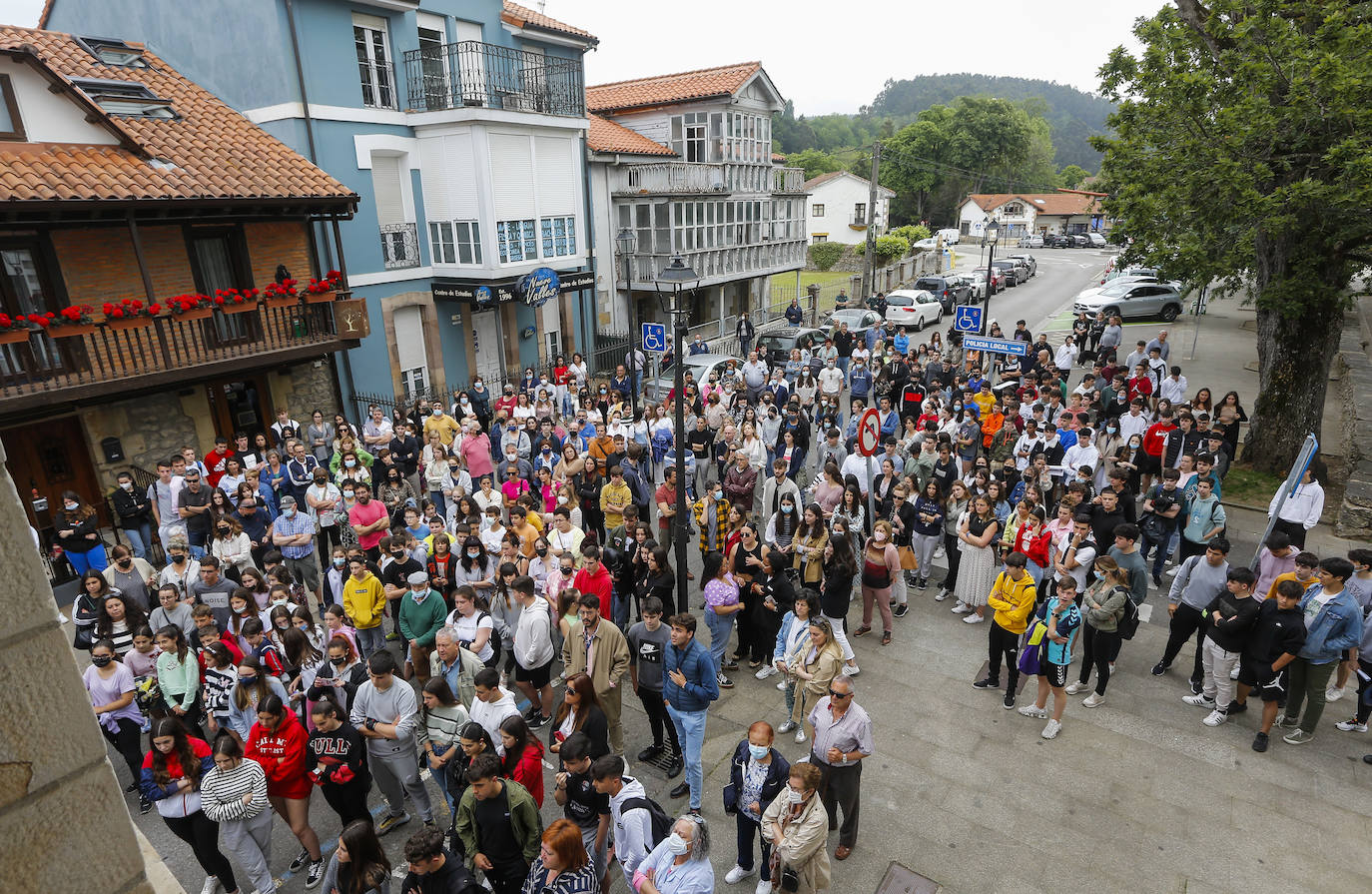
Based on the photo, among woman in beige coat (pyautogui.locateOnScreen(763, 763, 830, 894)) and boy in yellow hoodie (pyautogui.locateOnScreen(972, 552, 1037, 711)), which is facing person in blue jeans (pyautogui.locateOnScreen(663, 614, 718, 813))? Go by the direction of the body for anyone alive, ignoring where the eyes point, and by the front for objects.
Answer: the boy in yellow hoodie

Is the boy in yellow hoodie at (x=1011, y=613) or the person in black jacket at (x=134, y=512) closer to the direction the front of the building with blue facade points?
the boy in yellow hoodie

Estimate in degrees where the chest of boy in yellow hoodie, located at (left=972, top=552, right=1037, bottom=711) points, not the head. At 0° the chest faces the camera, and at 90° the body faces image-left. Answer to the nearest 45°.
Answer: approximately 45°

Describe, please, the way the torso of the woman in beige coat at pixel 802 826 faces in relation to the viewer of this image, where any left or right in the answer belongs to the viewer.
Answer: facing the viewer and to the left of the viewer

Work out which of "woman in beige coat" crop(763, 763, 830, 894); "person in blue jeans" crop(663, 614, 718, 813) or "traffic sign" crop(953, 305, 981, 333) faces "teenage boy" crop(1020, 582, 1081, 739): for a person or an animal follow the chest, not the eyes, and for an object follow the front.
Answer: the traffic sign

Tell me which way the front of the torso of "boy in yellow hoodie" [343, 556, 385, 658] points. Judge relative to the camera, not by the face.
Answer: toward the camera

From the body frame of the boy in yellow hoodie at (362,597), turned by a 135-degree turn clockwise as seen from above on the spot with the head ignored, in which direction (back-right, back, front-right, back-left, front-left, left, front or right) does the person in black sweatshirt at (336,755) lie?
back-left

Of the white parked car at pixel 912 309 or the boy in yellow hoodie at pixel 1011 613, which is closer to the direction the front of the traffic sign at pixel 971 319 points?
the boy in yellow hoodie

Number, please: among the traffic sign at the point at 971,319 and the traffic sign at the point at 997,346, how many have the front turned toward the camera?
2

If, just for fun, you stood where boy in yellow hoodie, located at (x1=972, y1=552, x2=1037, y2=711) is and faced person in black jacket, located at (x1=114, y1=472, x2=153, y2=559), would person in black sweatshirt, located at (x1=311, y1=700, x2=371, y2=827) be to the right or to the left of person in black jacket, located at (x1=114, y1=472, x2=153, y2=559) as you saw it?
left

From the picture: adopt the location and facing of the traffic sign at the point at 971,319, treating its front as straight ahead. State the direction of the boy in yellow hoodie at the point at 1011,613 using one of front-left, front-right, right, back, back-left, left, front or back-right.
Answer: front

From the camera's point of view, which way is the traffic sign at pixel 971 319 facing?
toward the camera

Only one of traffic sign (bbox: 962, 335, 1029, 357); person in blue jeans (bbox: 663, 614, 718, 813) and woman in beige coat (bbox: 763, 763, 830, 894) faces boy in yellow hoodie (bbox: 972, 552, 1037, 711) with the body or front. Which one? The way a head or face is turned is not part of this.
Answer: the traffic sign

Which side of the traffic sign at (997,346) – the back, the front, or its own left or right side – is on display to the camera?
front
